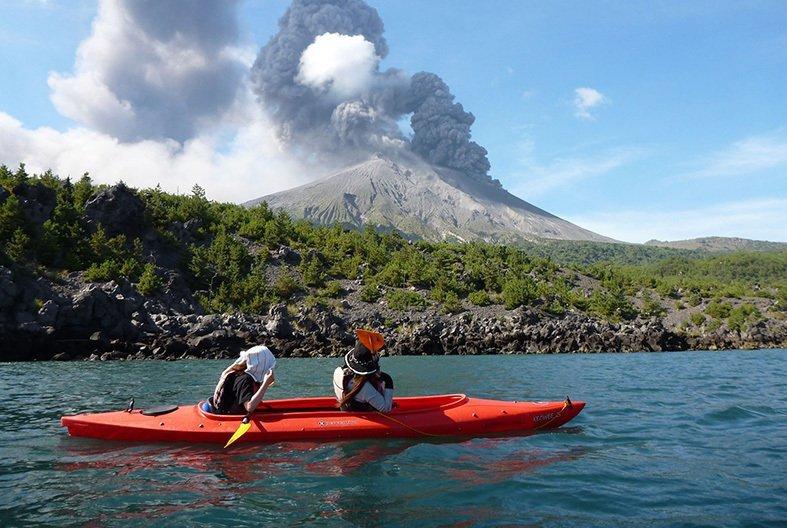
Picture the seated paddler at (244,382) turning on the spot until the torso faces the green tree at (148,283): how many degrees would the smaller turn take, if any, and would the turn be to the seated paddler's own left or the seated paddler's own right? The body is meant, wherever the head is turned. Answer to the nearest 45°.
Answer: approximately 90° to the seated paddler's own left

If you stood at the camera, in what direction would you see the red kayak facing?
facing to the right of the viewer

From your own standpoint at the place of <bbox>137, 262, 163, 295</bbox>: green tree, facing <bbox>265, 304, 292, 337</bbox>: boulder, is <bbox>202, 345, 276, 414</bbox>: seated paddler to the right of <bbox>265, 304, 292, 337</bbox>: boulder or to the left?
right

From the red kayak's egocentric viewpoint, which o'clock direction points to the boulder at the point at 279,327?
The boulder is roughly at 9 o'clock from the red kayak.

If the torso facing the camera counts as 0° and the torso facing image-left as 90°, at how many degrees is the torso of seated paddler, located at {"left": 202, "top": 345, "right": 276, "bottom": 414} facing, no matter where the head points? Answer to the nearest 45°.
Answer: approximately 270°

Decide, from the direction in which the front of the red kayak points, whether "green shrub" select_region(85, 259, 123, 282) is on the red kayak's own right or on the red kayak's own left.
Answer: on the red kayak's own left

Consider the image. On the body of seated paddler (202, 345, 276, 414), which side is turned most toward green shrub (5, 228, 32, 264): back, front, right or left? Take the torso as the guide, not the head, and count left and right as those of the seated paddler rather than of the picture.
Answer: left

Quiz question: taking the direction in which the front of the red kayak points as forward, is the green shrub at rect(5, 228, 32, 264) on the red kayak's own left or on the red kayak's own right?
on the red kayak's own left
